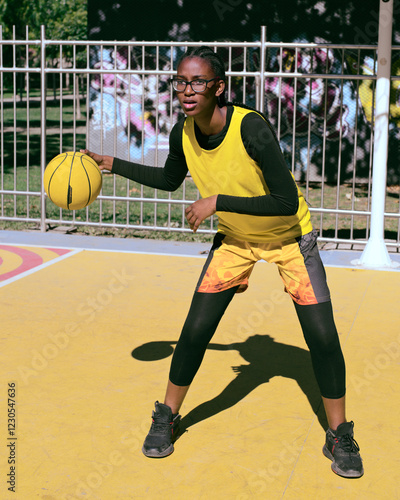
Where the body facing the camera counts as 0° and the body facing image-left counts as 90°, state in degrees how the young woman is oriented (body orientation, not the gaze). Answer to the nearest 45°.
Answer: approximately 45°

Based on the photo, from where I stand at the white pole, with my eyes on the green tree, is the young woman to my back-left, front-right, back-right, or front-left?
back-left

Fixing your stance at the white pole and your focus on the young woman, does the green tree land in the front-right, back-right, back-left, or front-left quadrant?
back-right

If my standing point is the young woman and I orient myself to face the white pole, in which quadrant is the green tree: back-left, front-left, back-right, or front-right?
front-left

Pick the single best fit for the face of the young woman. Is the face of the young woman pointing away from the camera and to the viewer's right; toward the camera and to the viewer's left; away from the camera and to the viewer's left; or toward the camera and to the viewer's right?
toward the camera and to the viewer's left

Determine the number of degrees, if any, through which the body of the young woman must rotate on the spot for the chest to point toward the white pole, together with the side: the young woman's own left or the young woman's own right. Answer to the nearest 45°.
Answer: approximately 135° to the young woman's own right

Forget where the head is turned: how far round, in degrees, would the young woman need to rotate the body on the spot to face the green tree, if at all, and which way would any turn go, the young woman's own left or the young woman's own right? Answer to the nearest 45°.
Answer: approximately 135° to the young woman's own right
